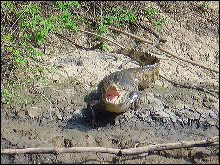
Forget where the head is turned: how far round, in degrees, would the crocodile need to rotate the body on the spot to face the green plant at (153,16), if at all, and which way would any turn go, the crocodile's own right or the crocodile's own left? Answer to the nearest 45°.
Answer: approximately 135° to the crocodile's own right

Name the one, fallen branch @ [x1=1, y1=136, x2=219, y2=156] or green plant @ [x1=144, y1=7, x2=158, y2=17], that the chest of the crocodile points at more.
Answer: the fallen branch

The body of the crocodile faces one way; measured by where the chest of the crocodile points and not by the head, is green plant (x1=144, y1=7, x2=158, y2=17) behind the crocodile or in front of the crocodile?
behind

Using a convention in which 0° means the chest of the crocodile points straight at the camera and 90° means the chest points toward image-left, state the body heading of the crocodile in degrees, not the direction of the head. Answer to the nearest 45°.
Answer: approximately 45°
